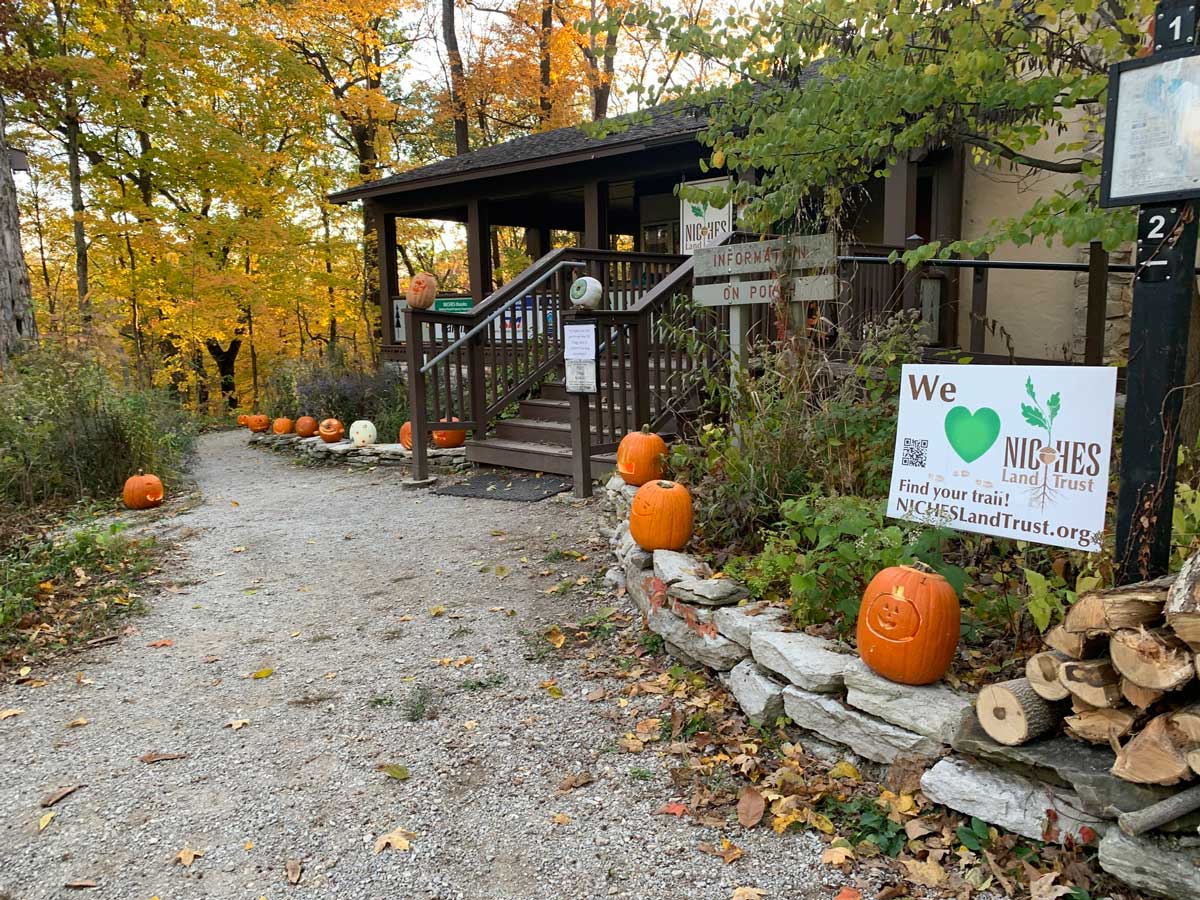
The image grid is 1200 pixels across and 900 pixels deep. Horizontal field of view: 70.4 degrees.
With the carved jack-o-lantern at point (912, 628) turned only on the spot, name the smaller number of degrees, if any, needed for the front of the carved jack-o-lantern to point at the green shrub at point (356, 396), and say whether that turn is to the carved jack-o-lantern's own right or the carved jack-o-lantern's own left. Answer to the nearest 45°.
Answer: approximately 90° to the carved jack-o-lantern's own right

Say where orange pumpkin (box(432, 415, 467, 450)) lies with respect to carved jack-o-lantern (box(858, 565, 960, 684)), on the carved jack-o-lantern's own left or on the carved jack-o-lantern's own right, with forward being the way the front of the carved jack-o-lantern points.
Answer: on the carved jack-o-lantern's own right

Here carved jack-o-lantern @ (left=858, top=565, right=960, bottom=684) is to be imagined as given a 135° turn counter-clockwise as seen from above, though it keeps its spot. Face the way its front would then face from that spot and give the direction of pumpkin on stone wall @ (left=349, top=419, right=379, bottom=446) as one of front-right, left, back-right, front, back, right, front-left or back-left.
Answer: back-left

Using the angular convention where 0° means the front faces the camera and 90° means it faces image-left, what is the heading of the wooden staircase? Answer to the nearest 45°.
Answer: approximately 45°

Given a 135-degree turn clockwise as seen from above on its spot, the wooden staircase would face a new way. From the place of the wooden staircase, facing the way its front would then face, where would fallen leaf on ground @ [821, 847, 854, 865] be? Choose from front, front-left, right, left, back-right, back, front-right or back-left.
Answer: back

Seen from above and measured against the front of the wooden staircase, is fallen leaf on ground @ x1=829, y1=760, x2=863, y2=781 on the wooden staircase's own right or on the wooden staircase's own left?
on the wooden staircase's own left

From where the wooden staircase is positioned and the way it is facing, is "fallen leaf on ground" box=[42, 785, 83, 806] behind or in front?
in front

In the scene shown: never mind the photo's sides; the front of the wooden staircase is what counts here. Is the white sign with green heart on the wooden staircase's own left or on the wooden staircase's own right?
on the wooden staircase's own left

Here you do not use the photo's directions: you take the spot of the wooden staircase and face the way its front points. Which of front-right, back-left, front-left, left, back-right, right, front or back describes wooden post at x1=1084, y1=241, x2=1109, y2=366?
left

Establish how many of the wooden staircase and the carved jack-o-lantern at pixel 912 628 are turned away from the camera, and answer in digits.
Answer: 0

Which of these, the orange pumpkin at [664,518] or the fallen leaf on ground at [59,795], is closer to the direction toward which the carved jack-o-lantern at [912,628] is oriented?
the fallen leaf on ground

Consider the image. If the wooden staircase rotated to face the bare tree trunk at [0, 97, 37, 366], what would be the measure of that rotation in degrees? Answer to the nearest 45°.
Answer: approximately 45° to its right

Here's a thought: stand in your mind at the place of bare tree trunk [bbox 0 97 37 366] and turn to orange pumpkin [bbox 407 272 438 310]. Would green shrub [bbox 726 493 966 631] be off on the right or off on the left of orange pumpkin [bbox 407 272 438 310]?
right

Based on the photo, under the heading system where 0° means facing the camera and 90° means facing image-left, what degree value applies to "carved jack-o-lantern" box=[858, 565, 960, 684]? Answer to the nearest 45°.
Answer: approximately 45°

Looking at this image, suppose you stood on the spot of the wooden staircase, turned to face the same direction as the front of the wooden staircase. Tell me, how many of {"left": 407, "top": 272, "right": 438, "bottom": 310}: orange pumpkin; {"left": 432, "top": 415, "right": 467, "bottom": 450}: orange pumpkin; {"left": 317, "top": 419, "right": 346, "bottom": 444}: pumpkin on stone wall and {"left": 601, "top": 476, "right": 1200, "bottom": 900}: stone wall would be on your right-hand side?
3

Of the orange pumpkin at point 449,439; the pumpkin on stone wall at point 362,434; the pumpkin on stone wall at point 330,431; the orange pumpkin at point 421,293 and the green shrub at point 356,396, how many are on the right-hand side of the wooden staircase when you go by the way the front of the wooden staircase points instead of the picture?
5
